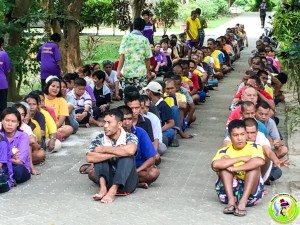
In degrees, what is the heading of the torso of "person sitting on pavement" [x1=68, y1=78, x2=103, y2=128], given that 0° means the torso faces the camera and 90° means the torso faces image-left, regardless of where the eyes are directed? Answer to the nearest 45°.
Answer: approximately 0°

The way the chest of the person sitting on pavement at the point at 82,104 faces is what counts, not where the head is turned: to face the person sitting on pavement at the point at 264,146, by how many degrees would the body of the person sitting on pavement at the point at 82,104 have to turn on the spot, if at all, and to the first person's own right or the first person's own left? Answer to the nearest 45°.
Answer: approximately 45° to the first person's own left
